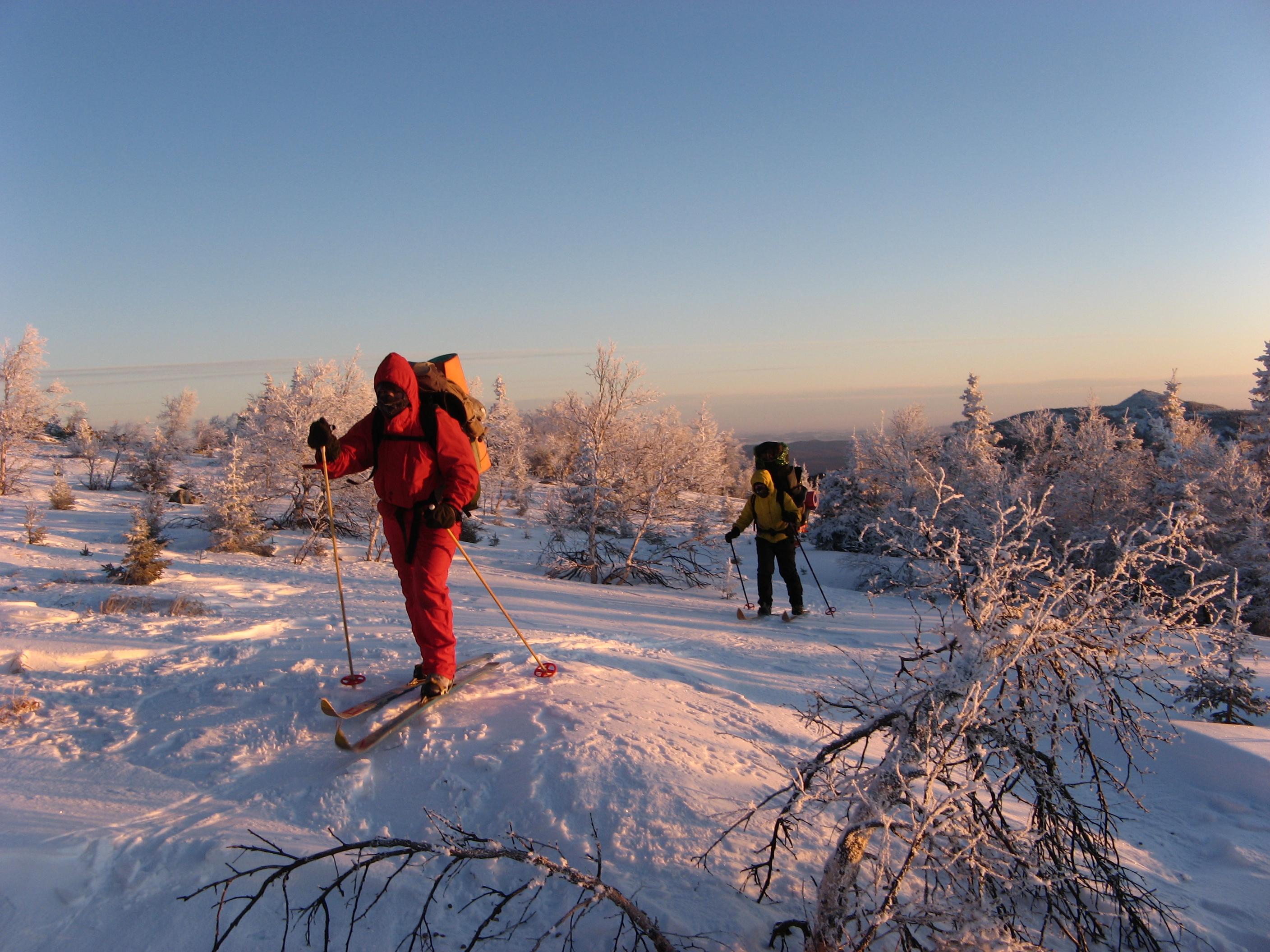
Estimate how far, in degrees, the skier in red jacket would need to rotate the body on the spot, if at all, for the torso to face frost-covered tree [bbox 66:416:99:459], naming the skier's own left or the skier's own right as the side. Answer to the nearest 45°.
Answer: approximately 135° to the skier's own right

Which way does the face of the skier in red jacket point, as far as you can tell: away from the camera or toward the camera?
toward the camera

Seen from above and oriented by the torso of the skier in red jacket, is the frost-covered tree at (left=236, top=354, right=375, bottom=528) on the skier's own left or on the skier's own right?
on the skier's own right

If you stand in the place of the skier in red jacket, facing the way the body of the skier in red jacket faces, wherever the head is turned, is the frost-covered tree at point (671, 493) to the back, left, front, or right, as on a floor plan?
back

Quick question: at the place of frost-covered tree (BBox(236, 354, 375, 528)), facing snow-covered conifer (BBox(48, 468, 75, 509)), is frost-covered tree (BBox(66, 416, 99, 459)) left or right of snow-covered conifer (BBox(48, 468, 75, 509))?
right

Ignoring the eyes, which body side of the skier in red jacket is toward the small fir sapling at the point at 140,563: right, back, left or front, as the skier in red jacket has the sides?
right

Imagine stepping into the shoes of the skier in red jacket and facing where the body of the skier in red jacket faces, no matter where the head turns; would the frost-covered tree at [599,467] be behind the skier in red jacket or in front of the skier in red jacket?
behind

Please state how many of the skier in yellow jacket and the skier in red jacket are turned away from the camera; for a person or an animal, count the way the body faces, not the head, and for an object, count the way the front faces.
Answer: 0

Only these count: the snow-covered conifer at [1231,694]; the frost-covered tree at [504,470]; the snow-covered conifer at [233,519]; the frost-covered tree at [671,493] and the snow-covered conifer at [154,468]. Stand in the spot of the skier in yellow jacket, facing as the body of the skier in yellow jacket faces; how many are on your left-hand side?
1

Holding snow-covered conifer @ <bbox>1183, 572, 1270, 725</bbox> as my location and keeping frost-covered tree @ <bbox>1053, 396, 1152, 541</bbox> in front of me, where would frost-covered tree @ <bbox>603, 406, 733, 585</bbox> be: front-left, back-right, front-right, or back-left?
front-left

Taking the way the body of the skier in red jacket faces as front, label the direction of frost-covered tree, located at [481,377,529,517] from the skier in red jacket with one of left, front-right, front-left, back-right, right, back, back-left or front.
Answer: back-right

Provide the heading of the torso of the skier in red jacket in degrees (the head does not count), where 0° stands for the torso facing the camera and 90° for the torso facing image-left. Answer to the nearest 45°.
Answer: approximately 45°

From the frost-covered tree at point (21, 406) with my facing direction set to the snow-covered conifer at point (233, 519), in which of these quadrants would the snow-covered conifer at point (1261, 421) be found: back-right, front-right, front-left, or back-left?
front-left

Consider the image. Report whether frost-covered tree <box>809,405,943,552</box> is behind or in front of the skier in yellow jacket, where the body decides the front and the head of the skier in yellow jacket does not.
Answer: behind

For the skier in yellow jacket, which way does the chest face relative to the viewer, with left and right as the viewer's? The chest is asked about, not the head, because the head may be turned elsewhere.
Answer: facing the viewer and to the left of the viewer
